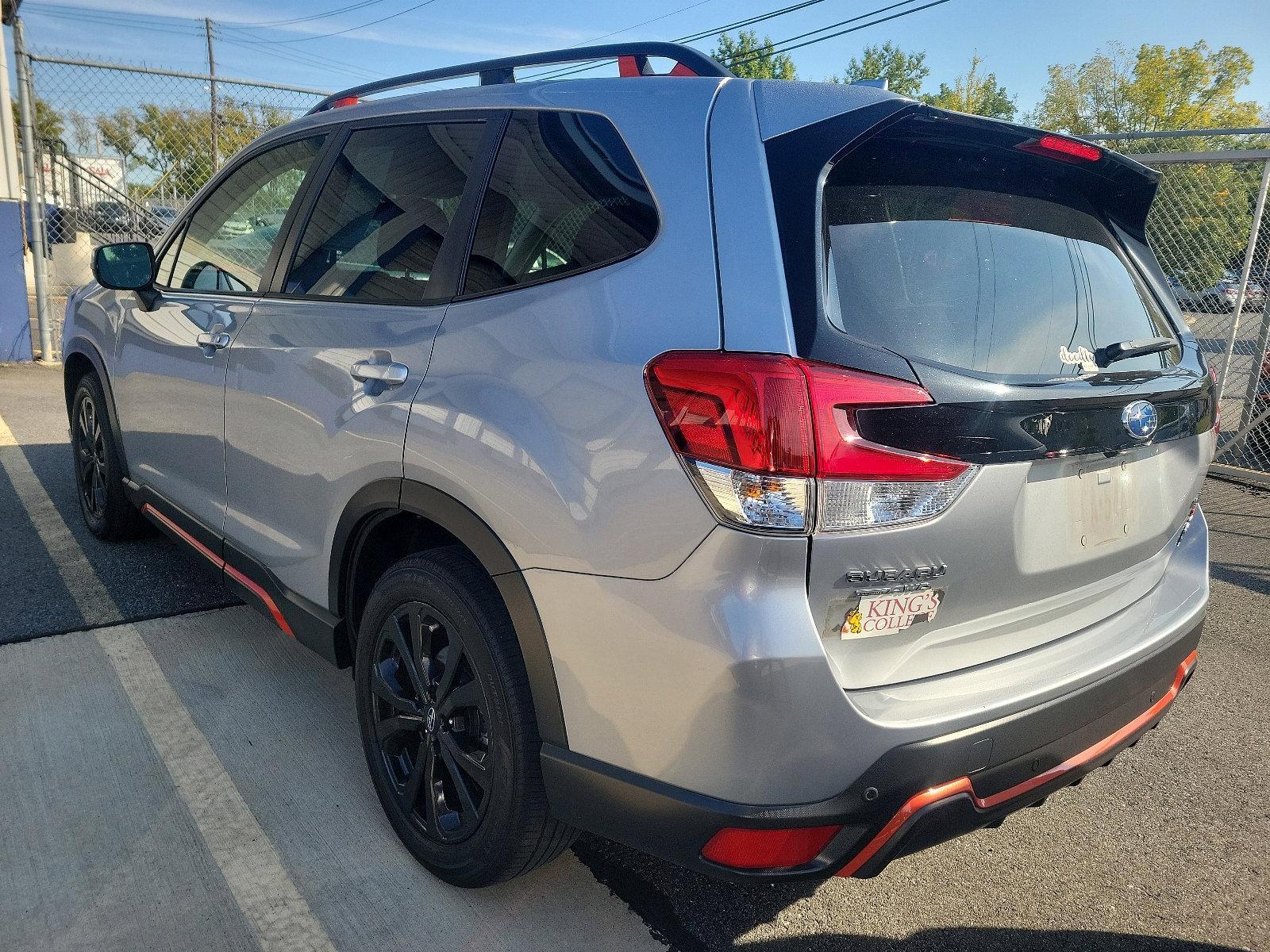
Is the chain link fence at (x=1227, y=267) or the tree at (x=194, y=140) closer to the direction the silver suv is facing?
the tree

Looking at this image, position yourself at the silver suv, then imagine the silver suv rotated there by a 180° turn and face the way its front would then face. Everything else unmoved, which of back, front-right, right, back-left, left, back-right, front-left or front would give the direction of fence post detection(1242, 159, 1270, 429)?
left

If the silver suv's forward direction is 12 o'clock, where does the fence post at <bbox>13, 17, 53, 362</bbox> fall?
The fence post is roughly at 12 o'clock from the silver suv.

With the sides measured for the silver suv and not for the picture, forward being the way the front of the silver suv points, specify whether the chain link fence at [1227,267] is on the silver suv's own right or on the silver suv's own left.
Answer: on the silver suv's own right

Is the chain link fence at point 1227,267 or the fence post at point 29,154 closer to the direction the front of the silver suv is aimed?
the fence post

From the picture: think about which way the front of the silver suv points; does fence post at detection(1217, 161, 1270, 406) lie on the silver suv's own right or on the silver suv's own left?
on the silver suv's own right

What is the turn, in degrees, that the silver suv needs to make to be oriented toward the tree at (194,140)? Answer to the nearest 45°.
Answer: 0° — it already faces it

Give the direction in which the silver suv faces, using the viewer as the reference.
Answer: facing away from the viewer and to the left of the viewer

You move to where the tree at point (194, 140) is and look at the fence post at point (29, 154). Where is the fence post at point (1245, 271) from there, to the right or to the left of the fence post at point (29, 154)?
left
